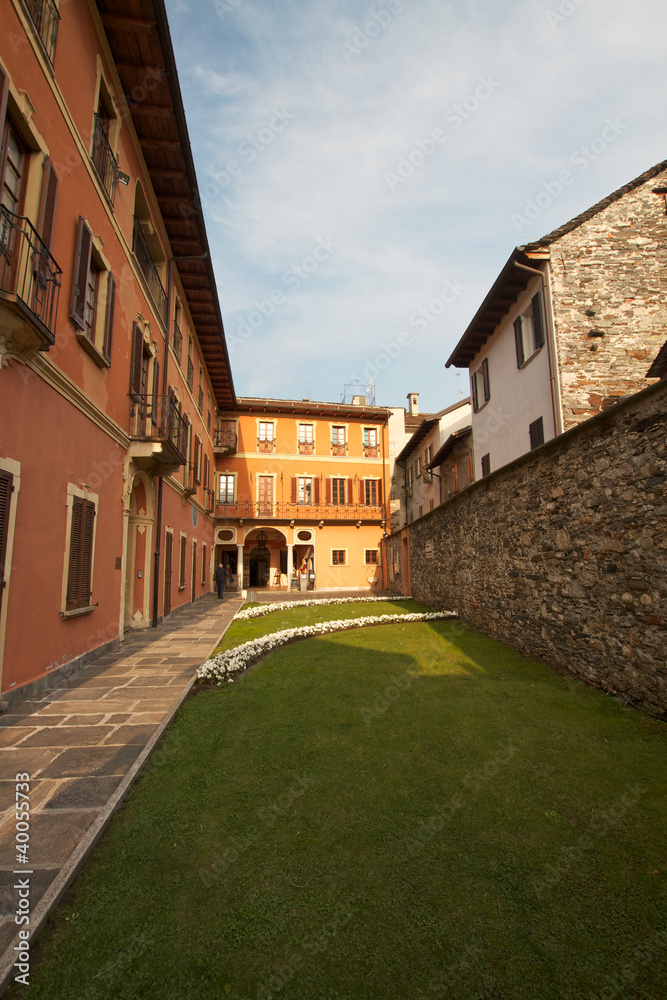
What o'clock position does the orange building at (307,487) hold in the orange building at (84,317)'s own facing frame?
the orange building at (307,487) is roughly at 10 o'clock from the orange building at (84,317).

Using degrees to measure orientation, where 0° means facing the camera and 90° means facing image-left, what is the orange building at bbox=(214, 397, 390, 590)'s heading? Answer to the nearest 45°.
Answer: approximately 0°

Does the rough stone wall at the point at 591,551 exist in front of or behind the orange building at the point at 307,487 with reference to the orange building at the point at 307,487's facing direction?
in front

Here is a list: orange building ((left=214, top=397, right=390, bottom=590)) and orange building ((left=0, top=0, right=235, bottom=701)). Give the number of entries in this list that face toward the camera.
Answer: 1

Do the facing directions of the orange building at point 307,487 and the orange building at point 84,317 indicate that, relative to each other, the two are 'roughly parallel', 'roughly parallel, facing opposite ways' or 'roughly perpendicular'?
roughly perpendicular

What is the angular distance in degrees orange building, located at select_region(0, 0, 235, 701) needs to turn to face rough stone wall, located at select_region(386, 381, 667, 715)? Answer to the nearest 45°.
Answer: approximately 45° to its right

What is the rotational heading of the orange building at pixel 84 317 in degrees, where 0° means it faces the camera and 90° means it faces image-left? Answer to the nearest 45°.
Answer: approximately 270°

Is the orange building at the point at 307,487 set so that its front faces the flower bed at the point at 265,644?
yes
